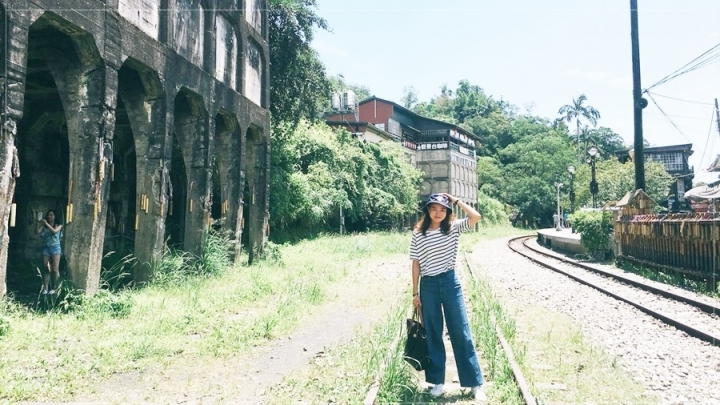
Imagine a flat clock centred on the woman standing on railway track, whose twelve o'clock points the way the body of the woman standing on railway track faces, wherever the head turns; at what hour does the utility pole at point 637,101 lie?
The utility pole is roughly at 7 o'clock from the woman standing on railway track.

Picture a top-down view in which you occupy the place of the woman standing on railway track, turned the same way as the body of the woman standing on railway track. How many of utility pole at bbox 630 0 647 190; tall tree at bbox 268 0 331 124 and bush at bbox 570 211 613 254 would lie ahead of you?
0

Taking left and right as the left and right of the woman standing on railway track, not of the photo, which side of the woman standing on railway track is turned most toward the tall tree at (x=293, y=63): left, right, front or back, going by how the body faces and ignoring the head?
back

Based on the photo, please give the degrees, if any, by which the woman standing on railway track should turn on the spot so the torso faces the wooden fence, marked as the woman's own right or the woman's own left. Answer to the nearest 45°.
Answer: approximately 135° to the woman's own left

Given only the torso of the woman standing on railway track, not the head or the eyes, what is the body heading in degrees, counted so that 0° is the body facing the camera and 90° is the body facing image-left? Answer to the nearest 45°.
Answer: approximately 0°

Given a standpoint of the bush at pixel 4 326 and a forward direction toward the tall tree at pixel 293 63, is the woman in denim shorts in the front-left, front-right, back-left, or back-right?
front-left

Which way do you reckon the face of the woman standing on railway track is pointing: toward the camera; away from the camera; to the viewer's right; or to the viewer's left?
toward the camera

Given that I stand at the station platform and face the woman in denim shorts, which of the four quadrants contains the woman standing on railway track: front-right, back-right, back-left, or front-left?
front-left

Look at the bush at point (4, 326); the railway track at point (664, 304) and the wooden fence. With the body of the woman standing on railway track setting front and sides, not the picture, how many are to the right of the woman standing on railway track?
1

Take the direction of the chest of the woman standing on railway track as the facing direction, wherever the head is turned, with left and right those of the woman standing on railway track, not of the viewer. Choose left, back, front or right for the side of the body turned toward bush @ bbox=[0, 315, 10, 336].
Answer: right

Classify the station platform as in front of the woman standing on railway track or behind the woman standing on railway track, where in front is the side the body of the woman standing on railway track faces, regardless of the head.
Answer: behind
